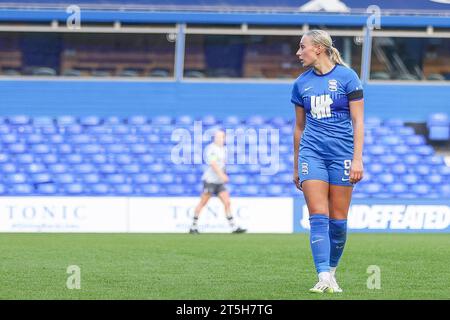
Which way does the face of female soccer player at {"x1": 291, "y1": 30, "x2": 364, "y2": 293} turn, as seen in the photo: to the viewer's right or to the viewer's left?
to the viewer's left

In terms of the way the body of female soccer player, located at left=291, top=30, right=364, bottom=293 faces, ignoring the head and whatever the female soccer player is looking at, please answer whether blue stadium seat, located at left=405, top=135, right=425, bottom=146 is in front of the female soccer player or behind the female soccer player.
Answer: behind

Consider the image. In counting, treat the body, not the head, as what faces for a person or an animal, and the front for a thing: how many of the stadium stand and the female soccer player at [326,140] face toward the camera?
2

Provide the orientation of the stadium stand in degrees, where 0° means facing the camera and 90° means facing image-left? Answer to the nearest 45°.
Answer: approximately 0°

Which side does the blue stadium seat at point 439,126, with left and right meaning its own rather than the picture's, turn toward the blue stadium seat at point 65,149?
right
